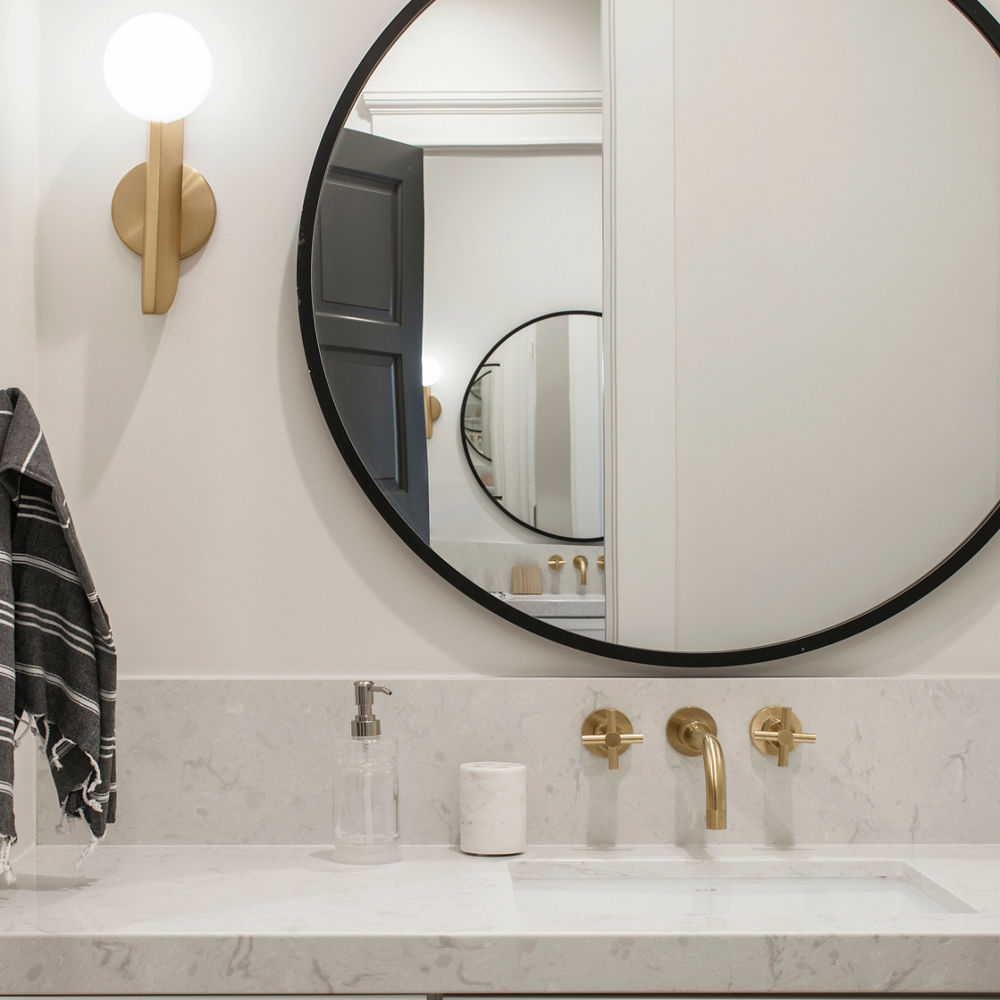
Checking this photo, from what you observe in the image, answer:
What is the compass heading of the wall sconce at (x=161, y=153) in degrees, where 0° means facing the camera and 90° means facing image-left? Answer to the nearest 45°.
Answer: approximately 0°

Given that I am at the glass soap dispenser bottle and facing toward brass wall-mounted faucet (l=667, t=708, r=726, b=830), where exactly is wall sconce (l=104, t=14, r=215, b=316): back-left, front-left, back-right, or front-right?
back-left

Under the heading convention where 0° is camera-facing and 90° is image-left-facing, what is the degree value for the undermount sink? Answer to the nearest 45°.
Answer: approximately 0°

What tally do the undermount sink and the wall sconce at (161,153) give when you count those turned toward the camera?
2
